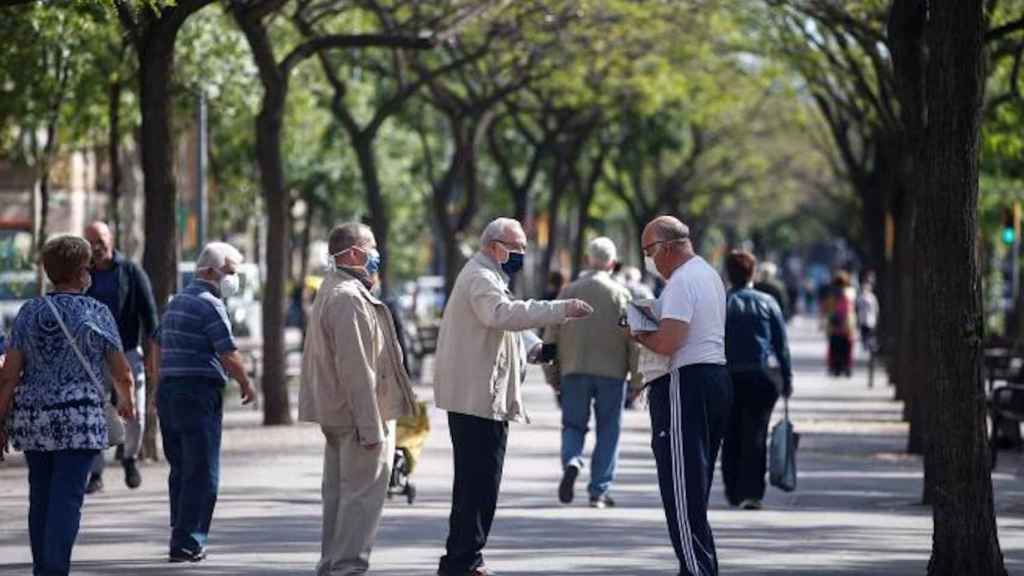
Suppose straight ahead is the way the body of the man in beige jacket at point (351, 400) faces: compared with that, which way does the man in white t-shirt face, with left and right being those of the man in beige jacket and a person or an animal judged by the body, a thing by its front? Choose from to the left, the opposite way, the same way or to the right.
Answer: the opposite way

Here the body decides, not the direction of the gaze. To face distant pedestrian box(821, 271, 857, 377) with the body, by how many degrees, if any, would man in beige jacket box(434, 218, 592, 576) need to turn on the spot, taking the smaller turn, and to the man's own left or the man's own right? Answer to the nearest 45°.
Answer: approximately 90° to the man's own left

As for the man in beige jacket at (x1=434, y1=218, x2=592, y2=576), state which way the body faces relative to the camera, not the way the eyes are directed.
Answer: to the viewer's right

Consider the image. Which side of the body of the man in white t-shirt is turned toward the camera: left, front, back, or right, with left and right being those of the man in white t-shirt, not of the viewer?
left

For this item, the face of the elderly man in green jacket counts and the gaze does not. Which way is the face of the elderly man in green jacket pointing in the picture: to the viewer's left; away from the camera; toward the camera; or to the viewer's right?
away from the camera

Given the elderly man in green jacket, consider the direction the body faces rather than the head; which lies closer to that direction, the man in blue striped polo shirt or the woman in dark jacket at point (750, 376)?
the woman in dark jacket

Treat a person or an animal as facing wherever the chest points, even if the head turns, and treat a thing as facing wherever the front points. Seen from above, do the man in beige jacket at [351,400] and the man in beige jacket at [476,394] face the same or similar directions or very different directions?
same or similar directions

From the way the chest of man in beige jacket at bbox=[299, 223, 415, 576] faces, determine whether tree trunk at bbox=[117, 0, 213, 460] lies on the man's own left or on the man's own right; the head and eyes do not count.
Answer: on the man's own left

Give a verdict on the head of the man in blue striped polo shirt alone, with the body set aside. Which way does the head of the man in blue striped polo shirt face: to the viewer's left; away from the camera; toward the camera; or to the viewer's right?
to the viewer's right

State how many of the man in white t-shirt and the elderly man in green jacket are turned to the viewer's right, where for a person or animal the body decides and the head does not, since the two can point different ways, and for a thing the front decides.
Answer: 0

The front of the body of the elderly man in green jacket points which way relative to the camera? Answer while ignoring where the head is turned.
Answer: away from the camera

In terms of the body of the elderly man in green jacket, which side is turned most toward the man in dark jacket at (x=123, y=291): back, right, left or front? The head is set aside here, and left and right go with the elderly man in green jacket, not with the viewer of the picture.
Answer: left

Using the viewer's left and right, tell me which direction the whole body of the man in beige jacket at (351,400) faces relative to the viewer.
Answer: facing to the right of the viewer

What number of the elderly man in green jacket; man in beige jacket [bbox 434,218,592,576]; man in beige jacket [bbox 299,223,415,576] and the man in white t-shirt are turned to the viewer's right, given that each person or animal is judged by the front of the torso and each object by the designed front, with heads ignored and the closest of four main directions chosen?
2

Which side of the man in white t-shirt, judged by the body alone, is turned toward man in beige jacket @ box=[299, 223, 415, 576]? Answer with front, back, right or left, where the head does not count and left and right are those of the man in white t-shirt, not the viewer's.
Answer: front

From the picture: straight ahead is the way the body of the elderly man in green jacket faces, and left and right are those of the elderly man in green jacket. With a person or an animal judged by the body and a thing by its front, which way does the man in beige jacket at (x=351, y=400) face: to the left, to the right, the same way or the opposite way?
to the right
